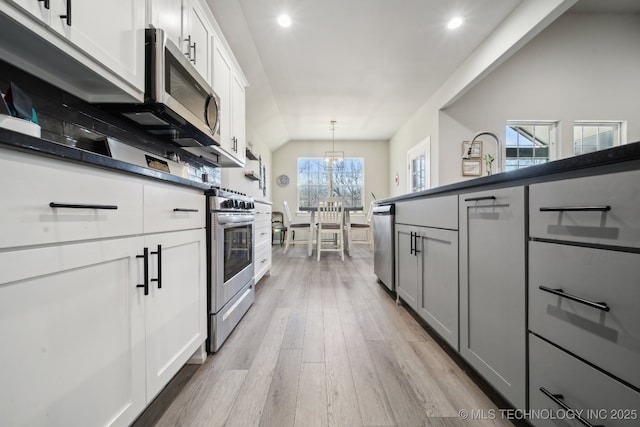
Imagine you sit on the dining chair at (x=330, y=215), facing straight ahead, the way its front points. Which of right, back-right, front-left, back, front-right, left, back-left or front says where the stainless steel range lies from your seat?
back

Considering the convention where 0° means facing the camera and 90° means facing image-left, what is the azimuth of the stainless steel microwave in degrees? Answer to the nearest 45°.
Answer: approximately 315°

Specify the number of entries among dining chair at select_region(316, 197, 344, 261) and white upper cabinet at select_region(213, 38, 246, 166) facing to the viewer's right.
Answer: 1

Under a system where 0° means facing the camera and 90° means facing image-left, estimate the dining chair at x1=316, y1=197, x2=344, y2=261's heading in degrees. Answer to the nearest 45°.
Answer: approximately 180°

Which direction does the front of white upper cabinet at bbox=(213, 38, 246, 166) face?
to the viewer's right

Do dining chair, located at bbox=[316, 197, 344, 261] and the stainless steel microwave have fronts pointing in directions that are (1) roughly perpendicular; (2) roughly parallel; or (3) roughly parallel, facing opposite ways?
roughly perpendicular

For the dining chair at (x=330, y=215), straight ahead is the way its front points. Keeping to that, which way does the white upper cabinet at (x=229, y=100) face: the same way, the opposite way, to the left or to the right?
to the right

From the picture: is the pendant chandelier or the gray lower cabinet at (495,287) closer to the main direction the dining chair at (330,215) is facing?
the pendant chandelier

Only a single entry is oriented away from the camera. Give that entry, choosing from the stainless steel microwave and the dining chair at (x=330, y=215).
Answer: the dining chair

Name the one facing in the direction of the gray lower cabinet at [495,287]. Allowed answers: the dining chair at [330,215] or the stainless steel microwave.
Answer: the stainless steel microwave

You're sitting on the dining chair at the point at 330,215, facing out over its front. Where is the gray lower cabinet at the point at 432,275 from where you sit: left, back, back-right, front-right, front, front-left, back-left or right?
back

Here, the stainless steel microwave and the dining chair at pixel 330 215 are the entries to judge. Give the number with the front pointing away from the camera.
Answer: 1
